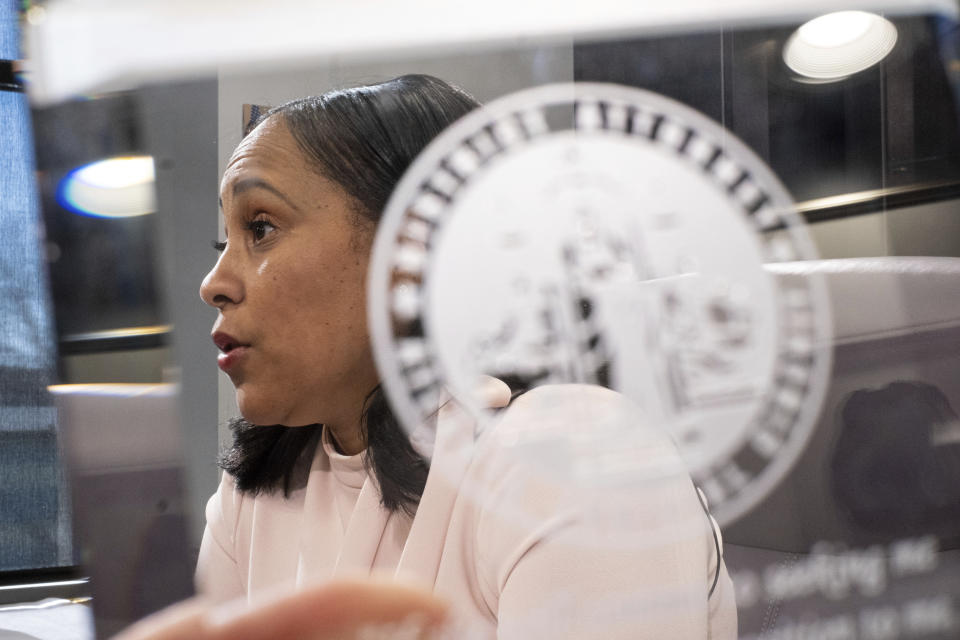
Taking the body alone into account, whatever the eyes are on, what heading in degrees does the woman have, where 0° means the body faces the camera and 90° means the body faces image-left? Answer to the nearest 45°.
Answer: approximately 45°

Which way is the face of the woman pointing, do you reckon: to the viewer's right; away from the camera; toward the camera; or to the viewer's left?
to the viewer's left
